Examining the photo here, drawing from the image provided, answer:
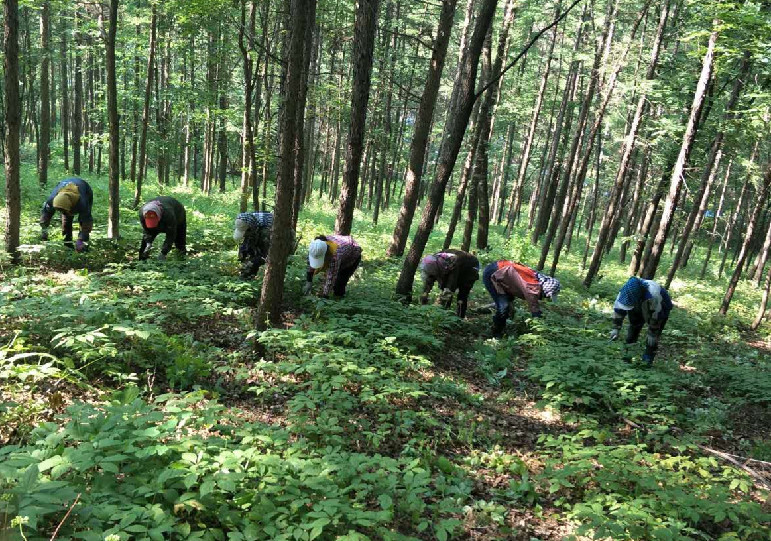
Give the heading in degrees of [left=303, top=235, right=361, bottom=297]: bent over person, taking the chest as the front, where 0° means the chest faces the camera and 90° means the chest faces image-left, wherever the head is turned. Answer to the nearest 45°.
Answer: approximately 45°

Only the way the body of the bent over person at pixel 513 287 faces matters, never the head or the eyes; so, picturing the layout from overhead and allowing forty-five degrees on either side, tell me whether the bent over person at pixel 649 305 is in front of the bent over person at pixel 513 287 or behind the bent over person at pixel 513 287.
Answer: in front

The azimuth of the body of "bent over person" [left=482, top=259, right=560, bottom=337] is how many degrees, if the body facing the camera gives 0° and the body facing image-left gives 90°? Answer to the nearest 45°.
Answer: approximately 270°

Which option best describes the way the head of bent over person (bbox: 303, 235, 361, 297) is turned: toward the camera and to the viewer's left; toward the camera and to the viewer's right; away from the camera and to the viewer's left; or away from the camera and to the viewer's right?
toward the camera and to the viewer's left

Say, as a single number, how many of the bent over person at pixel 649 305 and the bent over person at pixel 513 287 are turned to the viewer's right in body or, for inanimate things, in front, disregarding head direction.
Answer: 1

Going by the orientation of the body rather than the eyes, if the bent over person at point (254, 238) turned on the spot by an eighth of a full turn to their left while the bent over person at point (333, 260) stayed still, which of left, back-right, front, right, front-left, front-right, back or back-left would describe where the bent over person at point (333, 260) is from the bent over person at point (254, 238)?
left

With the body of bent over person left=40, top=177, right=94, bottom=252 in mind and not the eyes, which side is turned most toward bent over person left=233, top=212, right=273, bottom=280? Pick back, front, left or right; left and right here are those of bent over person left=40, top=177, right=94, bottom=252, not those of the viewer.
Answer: left

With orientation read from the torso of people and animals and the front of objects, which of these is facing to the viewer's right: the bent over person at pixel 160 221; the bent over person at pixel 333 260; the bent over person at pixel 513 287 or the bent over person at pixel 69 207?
the bent over person at pixel 513 287

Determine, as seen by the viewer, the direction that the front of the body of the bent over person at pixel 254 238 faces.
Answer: to the viewer's left

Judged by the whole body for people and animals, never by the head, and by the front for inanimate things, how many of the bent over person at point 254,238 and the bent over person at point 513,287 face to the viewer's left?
1

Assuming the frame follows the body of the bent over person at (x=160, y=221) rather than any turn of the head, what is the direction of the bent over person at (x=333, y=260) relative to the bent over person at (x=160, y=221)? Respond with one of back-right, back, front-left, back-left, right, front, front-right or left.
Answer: left

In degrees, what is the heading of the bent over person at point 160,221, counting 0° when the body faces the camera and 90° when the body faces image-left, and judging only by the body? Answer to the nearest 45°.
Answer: approximately 45°

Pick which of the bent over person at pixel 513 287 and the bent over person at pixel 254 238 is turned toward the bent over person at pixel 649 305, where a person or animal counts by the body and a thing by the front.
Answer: the bent over person at pixel 513 287
